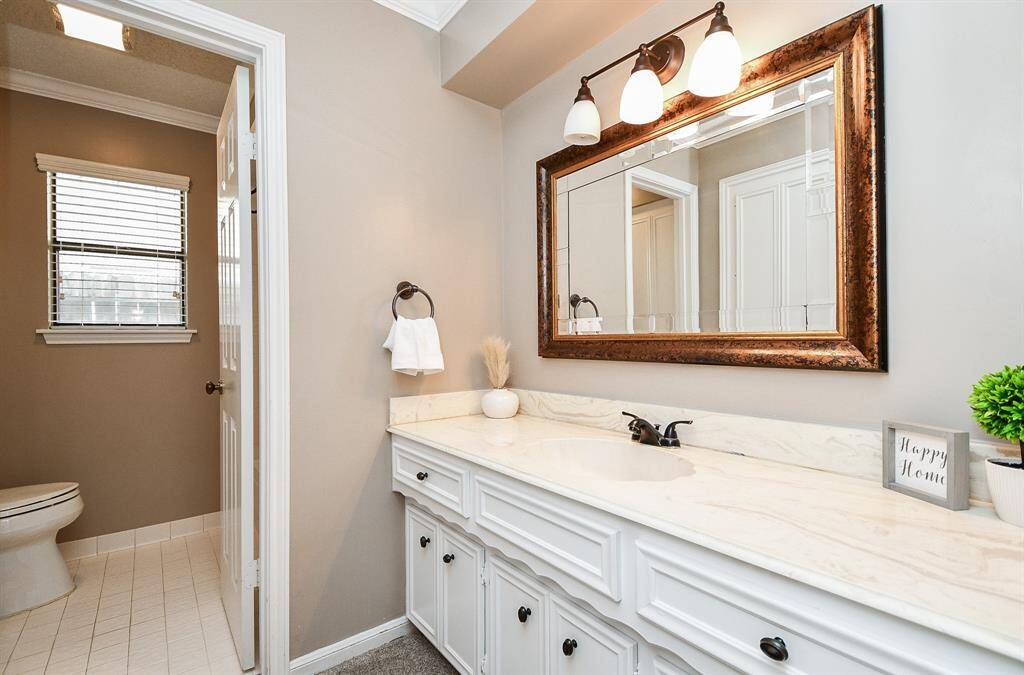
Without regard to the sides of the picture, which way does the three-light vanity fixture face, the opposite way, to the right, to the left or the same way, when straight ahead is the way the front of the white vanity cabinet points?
the same way

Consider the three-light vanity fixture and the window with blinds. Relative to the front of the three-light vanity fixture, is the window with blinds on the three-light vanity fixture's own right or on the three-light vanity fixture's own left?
on the three-light vanity fixture's own right

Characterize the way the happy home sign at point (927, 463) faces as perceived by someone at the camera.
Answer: facing the viewer and to the left of the viewer

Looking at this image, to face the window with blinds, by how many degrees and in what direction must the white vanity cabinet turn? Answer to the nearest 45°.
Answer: approximately 45° to its right

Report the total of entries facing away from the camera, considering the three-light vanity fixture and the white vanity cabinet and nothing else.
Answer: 0

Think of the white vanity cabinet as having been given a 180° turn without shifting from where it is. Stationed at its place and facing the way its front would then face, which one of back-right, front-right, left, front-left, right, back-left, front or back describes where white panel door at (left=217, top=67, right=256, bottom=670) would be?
back-left

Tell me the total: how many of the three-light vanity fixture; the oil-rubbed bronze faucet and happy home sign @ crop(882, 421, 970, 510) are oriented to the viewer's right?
0

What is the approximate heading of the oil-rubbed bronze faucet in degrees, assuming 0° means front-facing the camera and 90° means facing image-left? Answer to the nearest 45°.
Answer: approximately 45°

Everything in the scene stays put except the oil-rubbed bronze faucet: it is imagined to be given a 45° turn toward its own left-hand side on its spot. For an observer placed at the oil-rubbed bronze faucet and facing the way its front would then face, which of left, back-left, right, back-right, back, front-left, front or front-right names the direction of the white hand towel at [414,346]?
right

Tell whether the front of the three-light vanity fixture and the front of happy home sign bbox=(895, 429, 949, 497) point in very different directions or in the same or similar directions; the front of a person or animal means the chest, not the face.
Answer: same or similar directions

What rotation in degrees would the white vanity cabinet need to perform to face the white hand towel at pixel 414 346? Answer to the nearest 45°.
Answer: approximately 90° to its right

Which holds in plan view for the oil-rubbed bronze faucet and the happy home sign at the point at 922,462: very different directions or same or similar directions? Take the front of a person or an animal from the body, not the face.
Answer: same or similar directions

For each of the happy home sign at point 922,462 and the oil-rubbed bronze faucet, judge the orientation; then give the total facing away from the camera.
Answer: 0

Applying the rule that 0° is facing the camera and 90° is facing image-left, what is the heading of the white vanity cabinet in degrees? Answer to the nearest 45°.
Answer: approximately 45°
